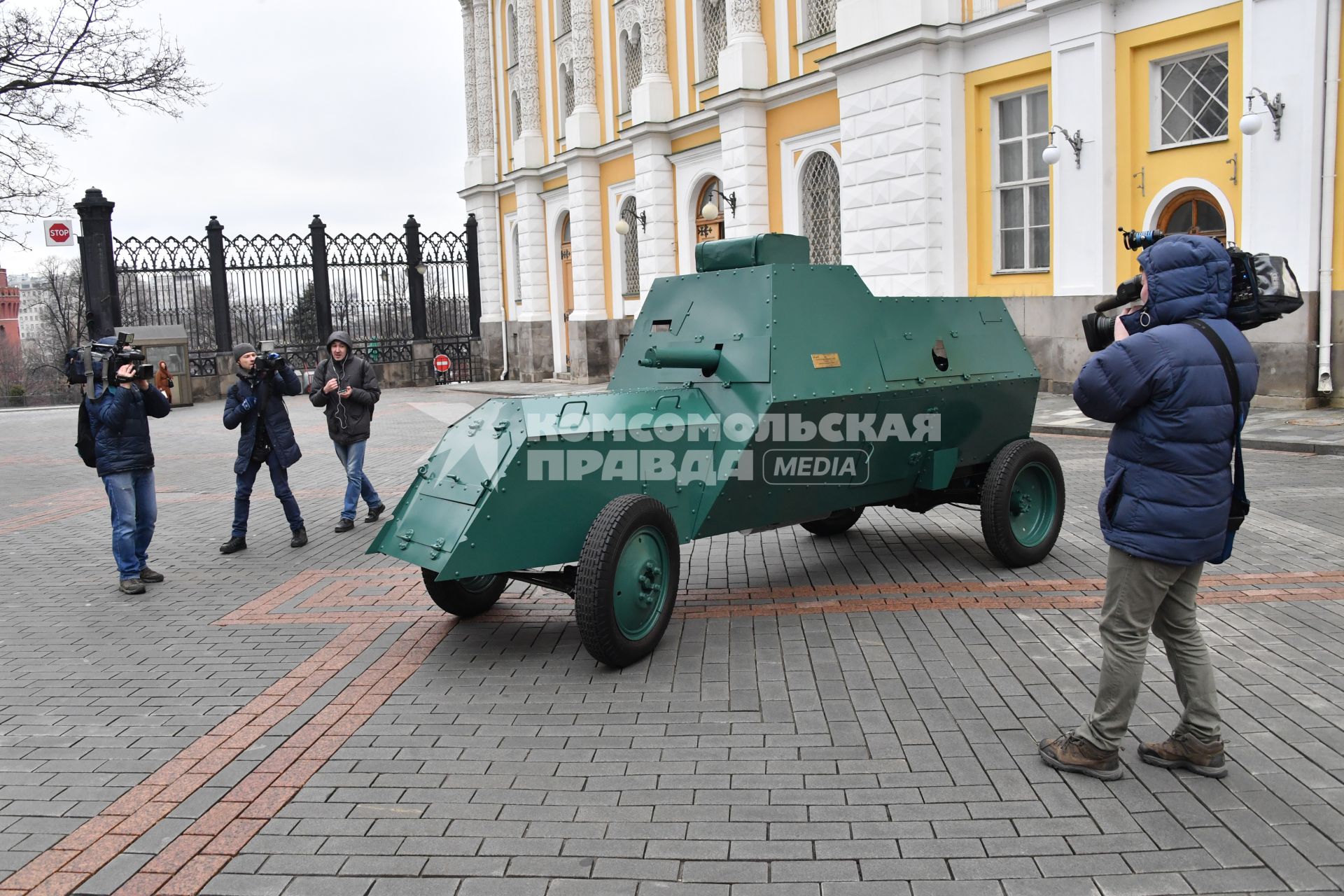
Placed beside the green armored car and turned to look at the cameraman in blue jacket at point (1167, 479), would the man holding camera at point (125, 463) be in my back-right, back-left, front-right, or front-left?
back-right

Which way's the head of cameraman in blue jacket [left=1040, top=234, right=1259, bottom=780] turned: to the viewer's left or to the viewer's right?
to the viewer's left

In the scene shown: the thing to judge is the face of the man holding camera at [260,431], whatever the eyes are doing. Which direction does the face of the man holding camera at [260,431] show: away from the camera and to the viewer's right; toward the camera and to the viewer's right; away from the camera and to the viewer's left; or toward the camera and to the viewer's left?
toward the camera and to the viewer's right

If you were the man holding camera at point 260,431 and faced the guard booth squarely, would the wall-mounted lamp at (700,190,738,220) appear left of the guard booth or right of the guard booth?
right

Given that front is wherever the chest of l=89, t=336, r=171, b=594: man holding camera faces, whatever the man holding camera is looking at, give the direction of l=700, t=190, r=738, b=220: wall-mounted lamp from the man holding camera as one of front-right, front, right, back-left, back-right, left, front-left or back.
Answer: left

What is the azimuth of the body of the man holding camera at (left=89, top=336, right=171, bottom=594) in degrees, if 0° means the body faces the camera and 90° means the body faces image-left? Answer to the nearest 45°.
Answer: approximately 315°

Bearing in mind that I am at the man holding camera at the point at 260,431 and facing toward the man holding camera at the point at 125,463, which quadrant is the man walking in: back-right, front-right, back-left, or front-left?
back-left

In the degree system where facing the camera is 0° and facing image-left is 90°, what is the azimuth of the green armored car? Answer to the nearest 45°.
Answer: approximately 45°

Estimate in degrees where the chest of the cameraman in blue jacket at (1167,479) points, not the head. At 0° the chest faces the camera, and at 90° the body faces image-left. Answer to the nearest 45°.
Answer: approximately 135°

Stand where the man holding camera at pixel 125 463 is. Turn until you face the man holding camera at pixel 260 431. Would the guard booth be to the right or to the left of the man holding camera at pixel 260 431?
left

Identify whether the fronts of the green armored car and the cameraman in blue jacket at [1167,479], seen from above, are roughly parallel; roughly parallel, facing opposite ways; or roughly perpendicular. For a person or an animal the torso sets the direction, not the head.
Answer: roughly perpendicular
